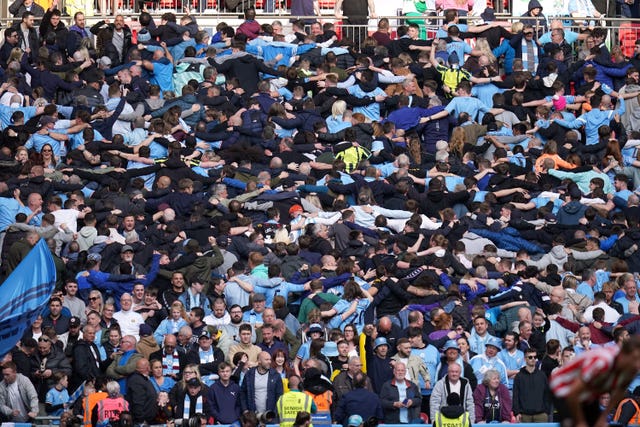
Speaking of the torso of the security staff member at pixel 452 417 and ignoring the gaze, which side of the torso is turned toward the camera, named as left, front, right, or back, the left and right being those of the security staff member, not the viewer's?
back

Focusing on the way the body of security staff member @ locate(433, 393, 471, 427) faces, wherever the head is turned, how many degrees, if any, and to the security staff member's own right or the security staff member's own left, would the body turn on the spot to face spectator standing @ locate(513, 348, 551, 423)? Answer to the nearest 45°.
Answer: approximately 45° to the security staff member's own right

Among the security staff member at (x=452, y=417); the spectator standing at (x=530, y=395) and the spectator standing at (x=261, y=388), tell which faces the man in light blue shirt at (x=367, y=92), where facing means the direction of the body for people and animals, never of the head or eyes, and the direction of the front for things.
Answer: the security staff member

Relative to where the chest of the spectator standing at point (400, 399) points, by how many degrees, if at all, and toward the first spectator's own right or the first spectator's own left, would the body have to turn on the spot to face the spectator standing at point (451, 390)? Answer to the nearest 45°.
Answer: approximately 90° to the first spectator's own left

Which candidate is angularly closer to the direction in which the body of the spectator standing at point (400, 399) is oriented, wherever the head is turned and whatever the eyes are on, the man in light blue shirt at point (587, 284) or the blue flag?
the blue flag

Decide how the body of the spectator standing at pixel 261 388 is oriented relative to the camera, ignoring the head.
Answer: toward the camera

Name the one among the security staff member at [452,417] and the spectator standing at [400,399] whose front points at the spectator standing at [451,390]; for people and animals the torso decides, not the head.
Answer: the security staff member

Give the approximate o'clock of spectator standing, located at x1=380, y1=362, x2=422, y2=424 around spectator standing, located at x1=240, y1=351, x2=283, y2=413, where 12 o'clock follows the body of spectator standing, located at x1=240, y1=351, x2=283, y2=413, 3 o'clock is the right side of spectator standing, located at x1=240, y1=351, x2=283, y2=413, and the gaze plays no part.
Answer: spectator standing, located at x1=380, y1=362, x2=422, y2=424 is roughly at 9 o'clock from spectator standing, located at x1=240, y1=351, x2=283, y2=413.

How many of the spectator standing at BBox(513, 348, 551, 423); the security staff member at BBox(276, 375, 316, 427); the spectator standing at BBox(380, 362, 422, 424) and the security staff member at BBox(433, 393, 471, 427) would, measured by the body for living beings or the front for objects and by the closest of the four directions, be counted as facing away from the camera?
2

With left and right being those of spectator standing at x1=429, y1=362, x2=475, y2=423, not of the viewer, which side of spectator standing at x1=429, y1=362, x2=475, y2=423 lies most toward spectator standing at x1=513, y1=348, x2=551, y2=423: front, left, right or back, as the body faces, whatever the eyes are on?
left

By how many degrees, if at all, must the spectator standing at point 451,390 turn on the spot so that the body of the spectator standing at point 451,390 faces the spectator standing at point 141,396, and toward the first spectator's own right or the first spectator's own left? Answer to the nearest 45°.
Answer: approximately 90° to the first spectator's own right

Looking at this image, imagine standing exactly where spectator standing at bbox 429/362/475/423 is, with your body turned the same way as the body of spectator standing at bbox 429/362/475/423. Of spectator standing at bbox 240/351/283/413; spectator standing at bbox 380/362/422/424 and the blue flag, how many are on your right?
3

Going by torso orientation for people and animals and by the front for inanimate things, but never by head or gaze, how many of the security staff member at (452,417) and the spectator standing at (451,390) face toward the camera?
1

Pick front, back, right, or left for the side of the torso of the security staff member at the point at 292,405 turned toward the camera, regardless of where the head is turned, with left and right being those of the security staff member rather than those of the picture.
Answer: back

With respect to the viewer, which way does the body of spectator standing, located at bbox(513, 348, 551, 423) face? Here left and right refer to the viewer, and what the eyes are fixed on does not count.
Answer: facing the viewer

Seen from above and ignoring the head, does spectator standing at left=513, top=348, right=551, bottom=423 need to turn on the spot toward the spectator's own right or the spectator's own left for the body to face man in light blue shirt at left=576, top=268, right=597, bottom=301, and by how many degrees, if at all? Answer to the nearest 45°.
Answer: approximately 180°

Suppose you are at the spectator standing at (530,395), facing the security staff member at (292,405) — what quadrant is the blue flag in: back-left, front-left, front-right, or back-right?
front-right
